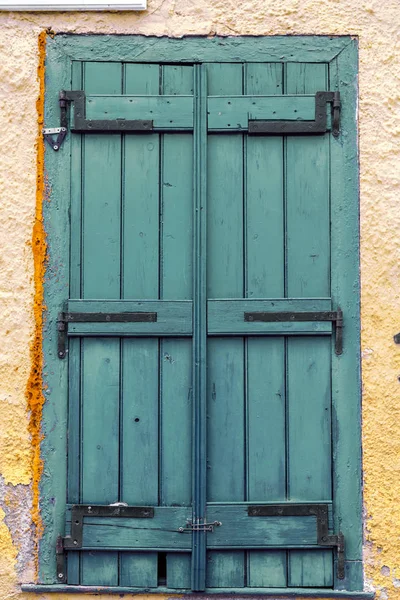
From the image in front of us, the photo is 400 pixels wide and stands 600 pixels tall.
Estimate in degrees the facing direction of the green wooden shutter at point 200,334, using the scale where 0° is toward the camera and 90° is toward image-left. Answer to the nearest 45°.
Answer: approximately 0°
